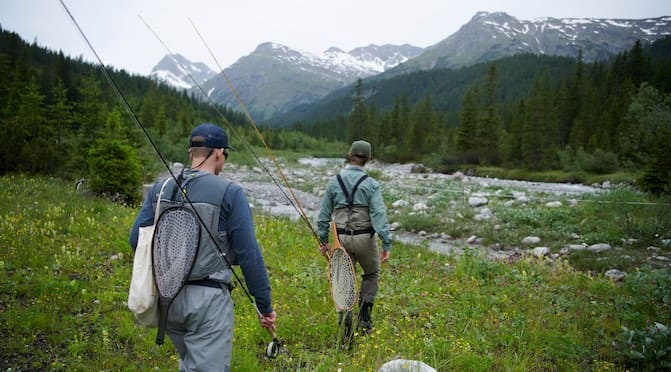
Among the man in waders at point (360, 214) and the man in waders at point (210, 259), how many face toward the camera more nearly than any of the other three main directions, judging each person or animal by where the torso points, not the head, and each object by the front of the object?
0

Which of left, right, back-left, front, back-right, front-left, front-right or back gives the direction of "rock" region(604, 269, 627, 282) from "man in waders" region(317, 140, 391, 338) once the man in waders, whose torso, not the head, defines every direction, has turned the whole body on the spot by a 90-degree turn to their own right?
front-left

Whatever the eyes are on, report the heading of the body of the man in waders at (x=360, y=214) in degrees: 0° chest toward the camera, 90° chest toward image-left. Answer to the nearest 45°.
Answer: approximately 180°

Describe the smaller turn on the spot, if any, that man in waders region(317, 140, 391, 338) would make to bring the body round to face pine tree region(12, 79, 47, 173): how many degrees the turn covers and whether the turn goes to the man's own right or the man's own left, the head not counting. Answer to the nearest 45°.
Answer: approximately 45° to the man's own left

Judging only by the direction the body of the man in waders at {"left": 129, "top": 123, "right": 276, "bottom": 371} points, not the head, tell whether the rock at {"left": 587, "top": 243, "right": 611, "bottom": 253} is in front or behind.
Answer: in front

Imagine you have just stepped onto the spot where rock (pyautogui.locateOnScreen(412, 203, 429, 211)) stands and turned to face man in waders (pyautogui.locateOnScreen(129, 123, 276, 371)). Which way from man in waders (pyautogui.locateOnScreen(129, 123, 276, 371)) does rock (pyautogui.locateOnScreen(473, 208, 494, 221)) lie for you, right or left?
left

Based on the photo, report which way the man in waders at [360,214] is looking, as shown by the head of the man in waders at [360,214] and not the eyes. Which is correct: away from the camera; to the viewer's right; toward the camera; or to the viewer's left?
away from the camera

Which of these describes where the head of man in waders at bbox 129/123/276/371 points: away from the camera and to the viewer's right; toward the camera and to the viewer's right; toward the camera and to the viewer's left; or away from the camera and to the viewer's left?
away from the camera and to the viewer's right

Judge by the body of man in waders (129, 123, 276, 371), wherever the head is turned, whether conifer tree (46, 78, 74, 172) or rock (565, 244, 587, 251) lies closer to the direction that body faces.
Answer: the rock

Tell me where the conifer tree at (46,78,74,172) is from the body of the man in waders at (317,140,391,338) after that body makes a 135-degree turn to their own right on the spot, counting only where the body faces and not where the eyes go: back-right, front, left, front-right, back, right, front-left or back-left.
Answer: back

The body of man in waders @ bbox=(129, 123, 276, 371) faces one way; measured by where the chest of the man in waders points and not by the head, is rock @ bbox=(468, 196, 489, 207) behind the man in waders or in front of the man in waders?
in front

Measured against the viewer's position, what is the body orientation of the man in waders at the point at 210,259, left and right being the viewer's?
facing away from the viewer and to the right of the viewer

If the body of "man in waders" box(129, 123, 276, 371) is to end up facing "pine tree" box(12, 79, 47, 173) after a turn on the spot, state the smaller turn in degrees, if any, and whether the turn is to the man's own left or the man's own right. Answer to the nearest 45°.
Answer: approximately 45° to the man's own left
